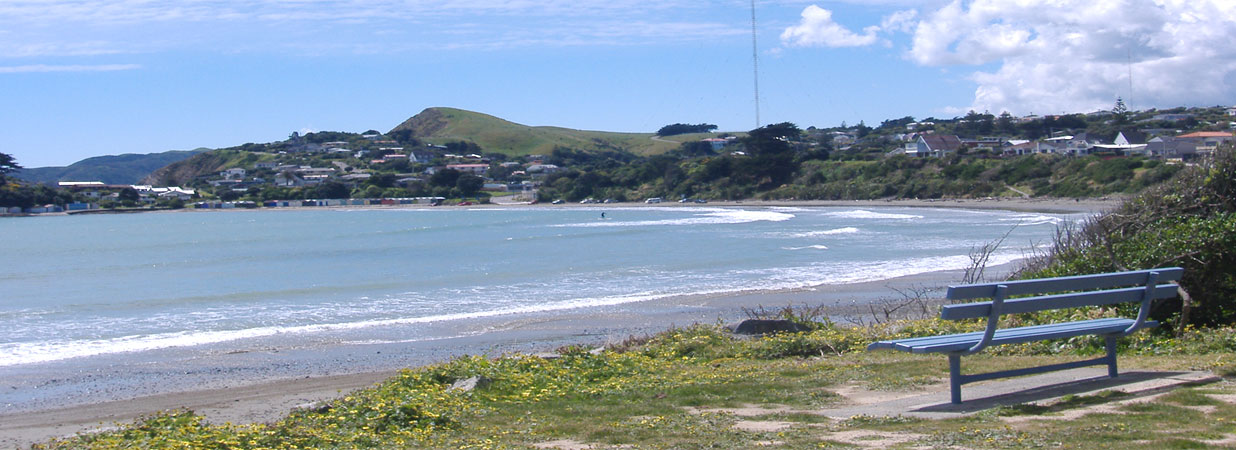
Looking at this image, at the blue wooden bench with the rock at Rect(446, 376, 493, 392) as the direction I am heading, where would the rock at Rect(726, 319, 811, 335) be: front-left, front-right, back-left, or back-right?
front-right

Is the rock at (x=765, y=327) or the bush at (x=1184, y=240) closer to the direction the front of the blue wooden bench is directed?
the rock

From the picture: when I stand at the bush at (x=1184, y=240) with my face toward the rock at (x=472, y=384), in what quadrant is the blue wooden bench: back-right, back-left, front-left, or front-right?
front-left

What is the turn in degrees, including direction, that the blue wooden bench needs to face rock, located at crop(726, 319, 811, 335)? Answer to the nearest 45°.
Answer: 0° — it already faces it
